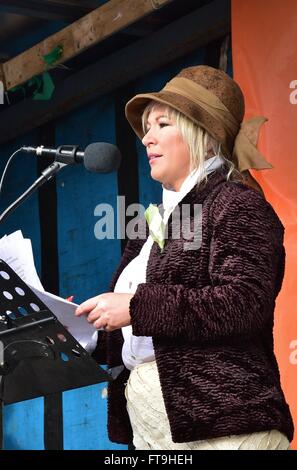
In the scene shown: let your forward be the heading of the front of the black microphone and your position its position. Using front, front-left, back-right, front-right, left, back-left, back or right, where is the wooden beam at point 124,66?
left

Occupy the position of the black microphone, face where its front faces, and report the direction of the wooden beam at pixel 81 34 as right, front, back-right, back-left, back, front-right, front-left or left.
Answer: left

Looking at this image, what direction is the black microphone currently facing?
to the viewer's right
